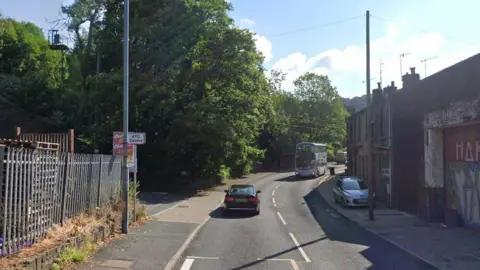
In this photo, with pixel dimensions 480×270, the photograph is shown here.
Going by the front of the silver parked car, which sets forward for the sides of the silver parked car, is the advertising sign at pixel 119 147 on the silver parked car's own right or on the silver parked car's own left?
on the silver parked car's own right

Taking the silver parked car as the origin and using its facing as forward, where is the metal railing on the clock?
The metal railing is roughly at 2 o'clock from the silver parked car.

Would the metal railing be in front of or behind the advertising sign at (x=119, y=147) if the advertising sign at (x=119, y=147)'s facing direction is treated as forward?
in front

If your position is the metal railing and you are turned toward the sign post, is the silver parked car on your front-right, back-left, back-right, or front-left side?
front-right

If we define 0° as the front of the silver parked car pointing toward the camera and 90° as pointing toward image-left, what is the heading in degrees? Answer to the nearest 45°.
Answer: approximately 315°

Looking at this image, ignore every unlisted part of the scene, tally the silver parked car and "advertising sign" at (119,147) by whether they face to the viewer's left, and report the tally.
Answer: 0

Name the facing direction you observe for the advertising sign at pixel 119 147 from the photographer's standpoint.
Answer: facing the viewer

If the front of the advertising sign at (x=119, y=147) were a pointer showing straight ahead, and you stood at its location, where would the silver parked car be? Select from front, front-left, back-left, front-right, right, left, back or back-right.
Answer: back-left

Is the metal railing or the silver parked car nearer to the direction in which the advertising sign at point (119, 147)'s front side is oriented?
the metal railing
